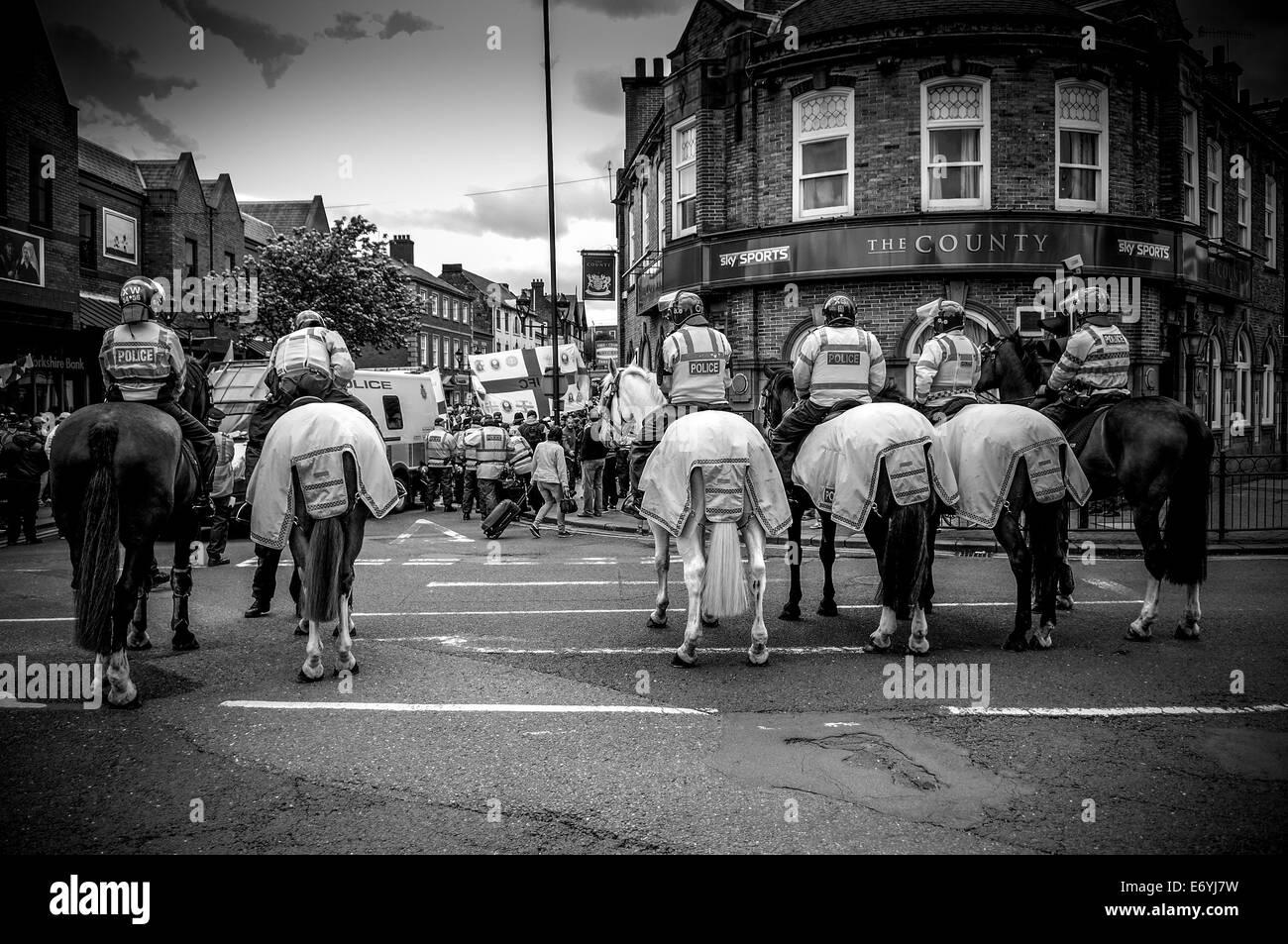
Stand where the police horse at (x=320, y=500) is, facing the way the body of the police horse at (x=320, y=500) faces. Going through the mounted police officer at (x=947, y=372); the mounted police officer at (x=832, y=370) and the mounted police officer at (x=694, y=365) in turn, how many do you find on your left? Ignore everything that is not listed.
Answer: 0

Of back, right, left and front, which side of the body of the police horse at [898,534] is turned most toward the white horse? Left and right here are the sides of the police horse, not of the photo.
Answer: left

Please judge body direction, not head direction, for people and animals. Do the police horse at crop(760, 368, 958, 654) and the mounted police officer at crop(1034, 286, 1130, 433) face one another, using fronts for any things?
no

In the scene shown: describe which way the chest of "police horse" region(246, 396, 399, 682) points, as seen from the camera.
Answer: away from the camera

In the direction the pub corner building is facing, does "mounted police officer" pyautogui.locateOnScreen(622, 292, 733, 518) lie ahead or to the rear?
ahead

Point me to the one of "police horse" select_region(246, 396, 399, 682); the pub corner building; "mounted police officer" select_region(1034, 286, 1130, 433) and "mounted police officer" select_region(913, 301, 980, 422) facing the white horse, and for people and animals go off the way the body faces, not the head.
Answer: the pub corner building

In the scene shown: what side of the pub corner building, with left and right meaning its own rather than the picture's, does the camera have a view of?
front

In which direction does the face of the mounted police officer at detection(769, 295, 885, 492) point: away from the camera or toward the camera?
away from the camera

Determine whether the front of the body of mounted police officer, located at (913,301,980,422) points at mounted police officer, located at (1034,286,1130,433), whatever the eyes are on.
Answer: no

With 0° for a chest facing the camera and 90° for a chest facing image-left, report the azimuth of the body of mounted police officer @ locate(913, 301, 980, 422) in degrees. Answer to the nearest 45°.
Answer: approximately 135°

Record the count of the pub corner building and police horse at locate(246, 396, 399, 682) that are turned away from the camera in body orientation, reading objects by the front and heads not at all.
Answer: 1

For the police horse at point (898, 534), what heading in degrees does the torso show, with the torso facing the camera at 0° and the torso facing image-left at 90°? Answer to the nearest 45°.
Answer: approximately 135°

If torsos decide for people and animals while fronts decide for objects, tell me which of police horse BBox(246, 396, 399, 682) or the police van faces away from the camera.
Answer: the police horse

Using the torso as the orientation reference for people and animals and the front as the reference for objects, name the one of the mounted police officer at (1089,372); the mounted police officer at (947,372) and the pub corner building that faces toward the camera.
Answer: the pub corner building

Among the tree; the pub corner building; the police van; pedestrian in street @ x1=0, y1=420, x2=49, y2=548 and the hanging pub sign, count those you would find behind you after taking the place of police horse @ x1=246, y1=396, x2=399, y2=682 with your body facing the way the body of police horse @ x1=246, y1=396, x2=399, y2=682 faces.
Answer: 0

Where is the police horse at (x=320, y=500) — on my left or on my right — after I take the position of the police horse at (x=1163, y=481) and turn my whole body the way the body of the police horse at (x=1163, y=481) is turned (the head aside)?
on my left

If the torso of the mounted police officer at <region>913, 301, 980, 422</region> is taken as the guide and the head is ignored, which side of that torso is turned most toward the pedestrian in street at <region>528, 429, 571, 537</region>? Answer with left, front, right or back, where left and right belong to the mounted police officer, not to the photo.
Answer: front

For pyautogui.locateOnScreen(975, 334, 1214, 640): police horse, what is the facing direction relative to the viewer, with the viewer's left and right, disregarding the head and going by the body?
facing away from the viewer and to the left of the viewer

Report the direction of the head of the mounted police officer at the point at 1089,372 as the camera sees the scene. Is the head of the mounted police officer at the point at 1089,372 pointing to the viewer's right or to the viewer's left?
to the viewer's left

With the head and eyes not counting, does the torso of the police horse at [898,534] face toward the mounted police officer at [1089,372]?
no

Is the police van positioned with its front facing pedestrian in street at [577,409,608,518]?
no
